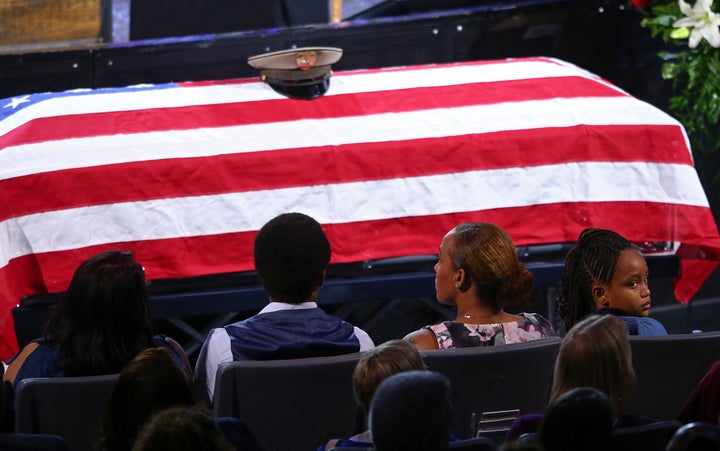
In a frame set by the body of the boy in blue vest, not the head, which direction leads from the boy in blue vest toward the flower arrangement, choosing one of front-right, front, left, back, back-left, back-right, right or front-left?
front-right

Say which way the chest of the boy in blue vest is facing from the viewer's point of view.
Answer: away from the camera

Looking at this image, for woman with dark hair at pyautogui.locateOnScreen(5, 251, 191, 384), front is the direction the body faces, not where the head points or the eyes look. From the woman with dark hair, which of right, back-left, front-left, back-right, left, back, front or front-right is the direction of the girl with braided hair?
right

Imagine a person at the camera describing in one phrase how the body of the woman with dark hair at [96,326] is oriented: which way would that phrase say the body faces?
away from the camera

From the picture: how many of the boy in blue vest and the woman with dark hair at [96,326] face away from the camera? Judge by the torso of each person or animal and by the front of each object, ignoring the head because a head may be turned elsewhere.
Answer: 2

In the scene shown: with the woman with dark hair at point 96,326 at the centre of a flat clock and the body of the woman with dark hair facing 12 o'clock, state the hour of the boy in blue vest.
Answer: The boy in blue vest is roughly at 3 o'clock from the woman with dark hair.

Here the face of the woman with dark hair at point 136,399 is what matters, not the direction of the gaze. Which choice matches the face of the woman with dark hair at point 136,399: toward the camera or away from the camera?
away from the camera

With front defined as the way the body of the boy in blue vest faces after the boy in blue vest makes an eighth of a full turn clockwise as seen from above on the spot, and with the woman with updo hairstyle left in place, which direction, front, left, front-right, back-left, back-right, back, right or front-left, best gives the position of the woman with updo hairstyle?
front-right

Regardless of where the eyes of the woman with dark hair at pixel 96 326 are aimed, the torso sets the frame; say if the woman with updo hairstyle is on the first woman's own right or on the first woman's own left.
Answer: on the first woman's own right

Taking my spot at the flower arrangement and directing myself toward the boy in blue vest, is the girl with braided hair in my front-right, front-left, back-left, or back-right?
front-left

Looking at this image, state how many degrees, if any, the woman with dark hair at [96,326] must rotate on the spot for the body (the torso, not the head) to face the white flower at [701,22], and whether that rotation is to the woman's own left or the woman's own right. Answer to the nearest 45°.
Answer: approximately 45° to the woman's own right

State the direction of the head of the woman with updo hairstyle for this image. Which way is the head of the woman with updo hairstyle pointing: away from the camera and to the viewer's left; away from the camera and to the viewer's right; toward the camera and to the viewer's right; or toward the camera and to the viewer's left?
away from the camera and to the viewer's left

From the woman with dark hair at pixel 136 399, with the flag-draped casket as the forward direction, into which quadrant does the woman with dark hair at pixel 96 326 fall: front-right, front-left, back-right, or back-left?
front-left

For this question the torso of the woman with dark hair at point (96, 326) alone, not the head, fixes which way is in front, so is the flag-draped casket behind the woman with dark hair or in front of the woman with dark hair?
in front

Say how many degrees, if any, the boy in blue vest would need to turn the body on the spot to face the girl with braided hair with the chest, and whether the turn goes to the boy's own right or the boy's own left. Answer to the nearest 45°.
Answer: approximately 90° to the boy's own right

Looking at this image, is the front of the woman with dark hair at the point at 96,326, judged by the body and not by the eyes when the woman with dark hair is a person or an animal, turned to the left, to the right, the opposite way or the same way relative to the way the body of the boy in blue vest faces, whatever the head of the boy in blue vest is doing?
the same way

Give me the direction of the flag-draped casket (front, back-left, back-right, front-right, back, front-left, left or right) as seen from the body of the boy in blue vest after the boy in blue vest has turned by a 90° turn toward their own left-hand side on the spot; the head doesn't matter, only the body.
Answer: right
